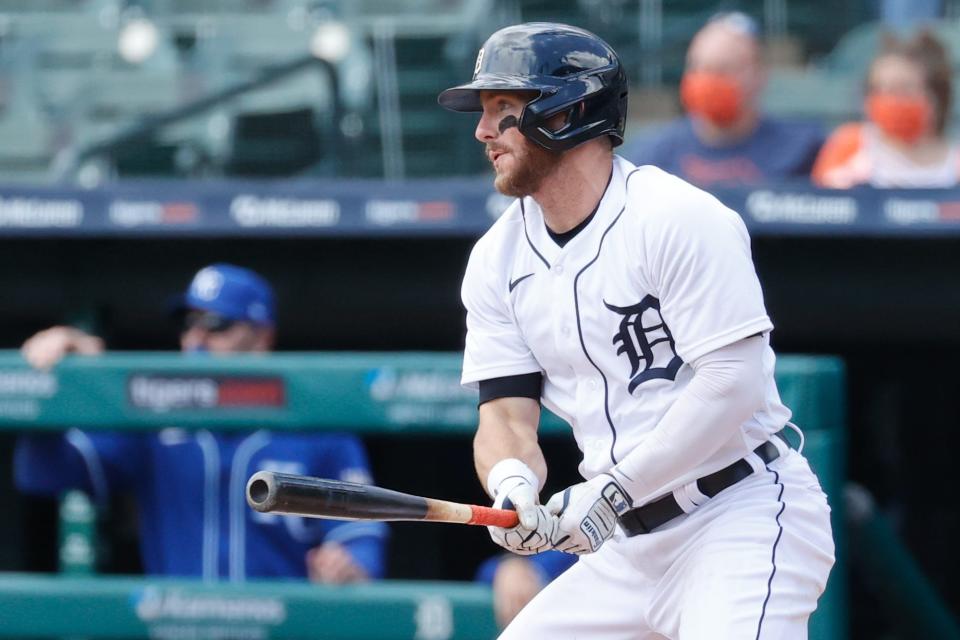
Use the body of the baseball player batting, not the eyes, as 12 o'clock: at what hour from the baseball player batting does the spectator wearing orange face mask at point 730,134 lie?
The spectator wearing orange face mask is roughly at 5 o'clock from the baseball player batting.

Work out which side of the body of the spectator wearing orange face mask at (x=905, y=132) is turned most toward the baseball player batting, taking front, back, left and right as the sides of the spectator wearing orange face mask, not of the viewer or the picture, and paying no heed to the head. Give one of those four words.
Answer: front

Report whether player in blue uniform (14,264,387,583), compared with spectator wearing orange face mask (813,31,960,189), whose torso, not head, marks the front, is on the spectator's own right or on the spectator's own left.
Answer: on the spectator's own right

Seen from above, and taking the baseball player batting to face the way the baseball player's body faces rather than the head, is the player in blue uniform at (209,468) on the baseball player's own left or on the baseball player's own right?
on the baseball player's own right

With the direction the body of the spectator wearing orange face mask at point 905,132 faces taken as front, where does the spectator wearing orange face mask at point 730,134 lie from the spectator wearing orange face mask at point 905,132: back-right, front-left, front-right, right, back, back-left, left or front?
right

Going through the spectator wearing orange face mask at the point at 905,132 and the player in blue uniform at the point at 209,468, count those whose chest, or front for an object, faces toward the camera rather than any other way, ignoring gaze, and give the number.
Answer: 2

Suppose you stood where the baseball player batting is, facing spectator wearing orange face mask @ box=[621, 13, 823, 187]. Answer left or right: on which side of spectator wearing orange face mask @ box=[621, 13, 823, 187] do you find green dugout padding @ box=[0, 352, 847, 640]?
left

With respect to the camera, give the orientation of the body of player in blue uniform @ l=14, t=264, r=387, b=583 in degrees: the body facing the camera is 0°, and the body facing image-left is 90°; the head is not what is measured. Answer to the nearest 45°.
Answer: approximately 0°

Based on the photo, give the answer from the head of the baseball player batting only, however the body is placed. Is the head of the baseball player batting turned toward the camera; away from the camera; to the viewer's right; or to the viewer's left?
to the viewer's left

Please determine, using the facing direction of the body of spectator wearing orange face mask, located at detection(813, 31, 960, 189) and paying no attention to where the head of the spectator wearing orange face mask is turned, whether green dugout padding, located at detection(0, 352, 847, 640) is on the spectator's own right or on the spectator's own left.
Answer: on the spectator's own right

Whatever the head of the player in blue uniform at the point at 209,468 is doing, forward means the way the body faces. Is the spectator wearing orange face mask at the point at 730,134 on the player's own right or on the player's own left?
on the player's own left

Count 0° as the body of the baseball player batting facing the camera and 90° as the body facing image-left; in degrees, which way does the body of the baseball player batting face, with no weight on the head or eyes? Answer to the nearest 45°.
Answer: approximately 45°

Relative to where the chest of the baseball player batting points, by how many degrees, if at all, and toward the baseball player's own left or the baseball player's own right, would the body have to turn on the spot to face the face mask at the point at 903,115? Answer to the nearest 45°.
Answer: approximately 135° to the baseball player's own right

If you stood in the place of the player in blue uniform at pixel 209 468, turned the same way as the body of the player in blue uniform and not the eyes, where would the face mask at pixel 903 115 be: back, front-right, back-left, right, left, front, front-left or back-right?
left
